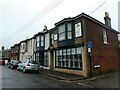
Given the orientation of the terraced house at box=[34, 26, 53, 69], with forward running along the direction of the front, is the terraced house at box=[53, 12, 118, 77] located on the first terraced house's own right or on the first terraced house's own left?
on the first terraced house's own left

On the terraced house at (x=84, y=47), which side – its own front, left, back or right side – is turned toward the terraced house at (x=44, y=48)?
right

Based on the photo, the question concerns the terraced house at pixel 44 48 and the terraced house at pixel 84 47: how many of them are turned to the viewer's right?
0

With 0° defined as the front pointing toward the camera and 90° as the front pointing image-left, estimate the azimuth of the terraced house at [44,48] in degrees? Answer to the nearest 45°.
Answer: approximately 45°

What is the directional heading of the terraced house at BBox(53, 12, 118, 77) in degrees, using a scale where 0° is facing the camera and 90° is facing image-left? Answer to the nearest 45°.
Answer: approximately 45°
